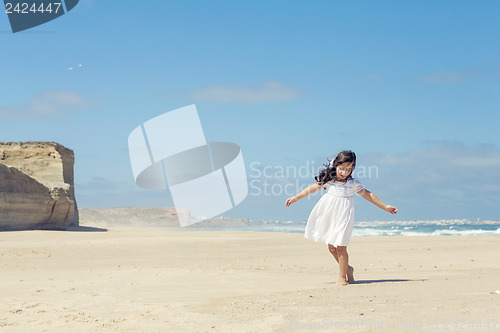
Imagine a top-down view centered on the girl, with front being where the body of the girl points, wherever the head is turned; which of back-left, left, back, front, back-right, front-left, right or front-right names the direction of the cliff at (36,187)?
back-right

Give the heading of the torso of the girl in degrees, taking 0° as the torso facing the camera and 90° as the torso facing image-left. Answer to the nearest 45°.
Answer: approximately 0°
